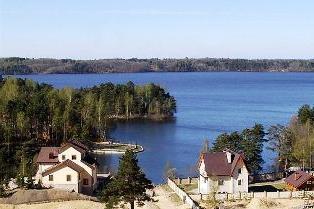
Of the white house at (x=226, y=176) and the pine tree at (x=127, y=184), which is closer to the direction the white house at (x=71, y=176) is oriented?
the pine tree

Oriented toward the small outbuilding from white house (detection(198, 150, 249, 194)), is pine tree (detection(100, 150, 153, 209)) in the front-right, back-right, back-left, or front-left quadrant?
back-right

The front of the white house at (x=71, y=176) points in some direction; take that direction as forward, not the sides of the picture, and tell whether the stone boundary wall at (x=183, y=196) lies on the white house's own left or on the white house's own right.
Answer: on the white house's own left

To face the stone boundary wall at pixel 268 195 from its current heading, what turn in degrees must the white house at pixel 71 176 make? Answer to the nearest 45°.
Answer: approximately 90° to its left

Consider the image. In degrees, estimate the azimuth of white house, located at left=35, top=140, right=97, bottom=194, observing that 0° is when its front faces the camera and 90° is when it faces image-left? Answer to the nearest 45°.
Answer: approximately 0°

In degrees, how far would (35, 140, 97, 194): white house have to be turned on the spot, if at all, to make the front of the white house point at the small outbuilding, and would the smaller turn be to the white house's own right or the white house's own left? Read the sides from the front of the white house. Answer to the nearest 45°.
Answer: approximately 90° to the white house's own left

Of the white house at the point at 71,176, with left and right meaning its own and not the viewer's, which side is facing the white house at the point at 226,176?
left
